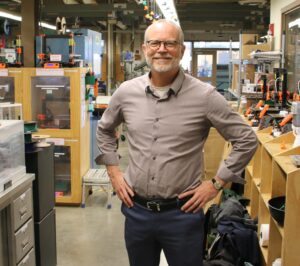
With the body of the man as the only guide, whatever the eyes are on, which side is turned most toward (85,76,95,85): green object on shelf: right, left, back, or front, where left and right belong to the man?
back

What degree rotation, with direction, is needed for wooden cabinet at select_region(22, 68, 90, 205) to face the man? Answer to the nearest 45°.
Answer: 0° — it already faces them

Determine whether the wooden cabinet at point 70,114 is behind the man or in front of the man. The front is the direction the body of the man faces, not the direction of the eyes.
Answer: behind

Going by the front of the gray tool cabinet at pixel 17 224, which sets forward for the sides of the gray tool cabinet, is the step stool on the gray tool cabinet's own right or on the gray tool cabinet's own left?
on the gray tool cabinet's own left

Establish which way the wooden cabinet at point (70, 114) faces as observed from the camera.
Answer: facing the viewer

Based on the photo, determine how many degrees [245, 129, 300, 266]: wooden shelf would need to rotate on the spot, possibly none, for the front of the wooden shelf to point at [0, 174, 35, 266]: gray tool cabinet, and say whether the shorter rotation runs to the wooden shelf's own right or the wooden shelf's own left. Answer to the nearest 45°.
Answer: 0° — it already faces it

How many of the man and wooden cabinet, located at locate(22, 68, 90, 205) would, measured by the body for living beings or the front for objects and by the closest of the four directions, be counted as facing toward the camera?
2

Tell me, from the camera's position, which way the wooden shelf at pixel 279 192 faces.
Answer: facing the viewer and to the left of the viewer
